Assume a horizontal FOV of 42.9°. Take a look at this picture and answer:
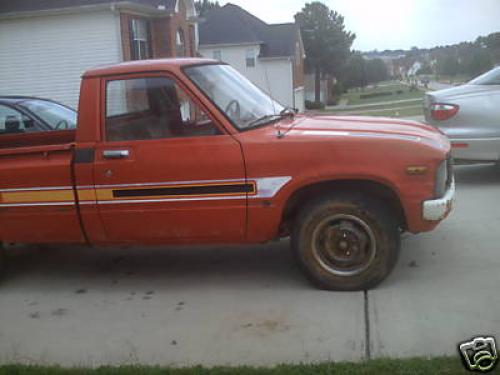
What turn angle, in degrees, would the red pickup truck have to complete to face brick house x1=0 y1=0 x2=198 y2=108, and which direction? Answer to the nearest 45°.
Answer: approximately 90° to its left

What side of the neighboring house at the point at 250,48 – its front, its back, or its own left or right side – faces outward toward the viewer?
right

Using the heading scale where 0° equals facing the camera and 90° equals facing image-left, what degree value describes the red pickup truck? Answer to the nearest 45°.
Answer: approximately 270°

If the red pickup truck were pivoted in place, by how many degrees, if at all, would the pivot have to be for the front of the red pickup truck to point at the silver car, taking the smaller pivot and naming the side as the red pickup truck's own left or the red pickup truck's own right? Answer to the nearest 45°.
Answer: approximately 45° to the red pickup truck's own left

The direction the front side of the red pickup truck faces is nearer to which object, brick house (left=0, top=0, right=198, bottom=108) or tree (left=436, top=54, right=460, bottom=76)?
the tree

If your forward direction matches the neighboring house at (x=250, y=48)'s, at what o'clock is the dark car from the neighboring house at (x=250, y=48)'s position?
The dark car is roughly at 3 o'clock from the neighboring house.
